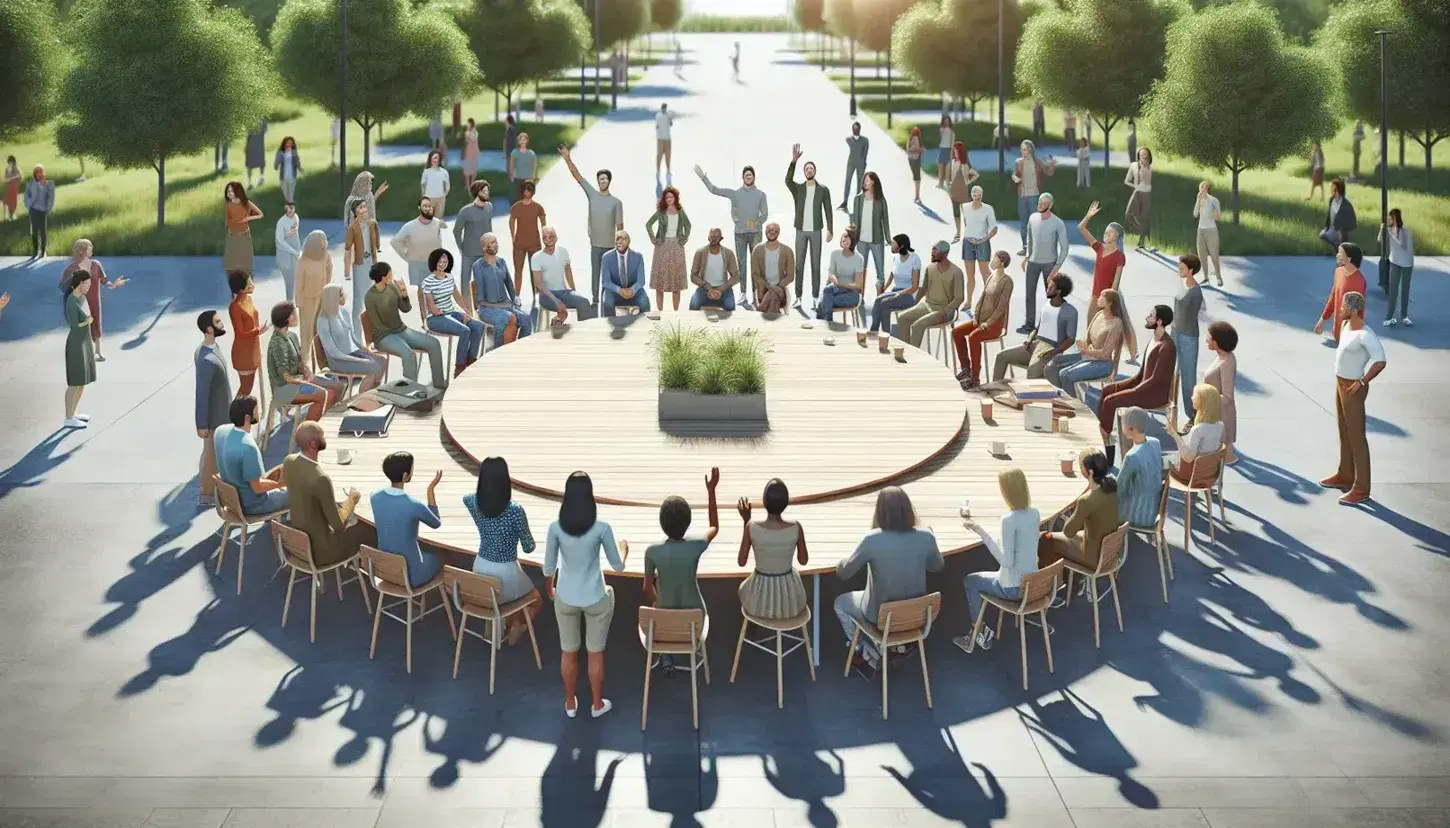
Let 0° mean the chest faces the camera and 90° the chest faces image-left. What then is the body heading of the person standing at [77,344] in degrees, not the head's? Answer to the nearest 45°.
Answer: approximately 270°

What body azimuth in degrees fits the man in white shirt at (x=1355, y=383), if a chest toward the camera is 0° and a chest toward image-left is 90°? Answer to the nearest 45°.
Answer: approximately 90°

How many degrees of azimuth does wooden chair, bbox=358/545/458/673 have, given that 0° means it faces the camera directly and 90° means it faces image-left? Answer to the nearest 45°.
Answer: approximately 225°

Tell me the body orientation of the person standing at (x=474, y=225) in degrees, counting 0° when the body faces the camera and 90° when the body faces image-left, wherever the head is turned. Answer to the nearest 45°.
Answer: approximately 315°

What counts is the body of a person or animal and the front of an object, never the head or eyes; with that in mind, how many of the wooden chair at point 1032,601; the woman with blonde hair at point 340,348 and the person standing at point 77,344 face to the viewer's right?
2

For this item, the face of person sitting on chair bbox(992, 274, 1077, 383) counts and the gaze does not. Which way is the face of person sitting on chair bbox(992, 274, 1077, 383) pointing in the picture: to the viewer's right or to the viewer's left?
to the viewer's left

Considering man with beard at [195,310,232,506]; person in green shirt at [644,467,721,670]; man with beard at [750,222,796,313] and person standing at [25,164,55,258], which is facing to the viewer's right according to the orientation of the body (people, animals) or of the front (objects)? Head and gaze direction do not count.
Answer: man with beard at [195,310,232,506]

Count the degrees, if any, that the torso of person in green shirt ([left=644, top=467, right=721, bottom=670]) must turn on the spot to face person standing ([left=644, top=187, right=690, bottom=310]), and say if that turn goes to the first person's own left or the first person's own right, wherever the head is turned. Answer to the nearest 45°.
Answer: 0° — they already face them

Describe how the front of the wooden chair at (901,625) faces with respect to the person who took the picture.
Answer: facing away from the viewer and to the left of the viewer

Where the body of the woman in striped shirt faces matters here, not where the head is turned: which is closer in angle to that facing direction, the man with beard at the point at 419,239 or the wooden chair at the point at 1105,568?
the wooden chair

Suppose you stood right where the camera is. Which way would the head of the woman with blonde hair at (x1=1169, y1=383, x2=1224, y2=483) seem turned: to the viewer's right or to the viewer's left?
to the viewer's left

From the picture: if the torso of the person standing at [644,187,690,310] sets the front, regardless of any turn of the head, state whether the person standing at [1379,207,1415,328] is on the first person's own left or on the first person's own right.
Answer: on the first person's own left

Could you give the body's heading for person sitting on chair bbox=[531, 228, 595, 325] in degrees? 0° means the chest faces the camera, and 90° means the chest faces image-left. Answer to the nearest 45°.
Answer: approximately 315°

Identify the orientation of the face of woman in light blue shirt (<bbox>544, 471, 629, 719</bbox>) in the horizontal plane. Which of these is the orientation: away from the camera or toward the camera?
away from the camera
